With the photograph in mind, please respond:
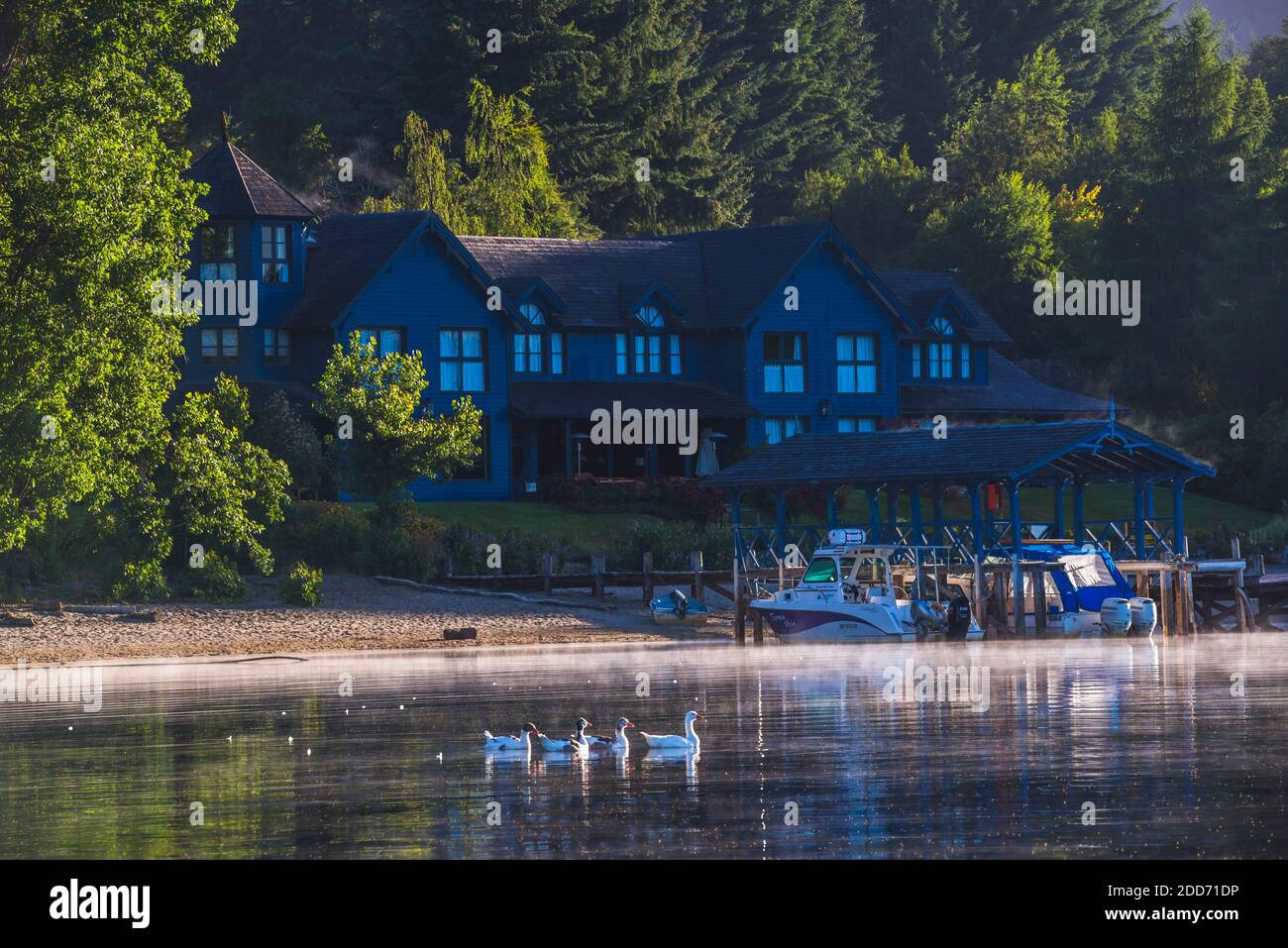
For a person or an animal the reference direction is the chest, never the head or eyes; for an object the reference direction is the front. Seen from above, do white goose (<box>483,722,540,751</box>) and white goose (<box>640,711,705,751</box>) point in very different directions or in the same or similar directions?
same or similar directions

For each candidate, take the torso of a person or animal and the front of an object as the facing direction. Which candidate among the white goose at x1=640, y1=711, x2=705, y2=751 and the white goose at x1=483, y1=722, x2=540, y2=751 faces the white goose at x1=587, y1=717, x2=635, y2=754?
the white goose at x1=483, y1=722, x2=540, y2=751

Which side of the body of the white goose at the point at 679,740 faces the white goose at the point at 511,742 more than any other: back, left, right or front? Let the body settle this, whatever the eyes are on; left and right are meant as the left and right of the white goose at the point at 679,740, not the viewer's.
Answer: back

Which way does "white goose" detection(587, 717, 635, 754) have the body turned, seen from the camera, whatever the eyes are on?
to the viewer's right

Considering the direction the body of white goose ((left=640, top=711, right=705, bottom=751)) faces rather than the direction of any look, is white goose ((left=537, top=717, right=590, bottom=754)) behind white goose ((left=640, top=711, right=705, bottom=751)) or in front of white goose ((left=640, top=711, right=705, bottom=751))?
behind

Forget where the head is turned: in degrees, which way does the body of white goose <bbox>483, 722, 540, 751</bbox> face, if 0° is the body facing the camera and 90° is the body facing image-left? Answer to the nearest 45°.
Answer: approximately 270°

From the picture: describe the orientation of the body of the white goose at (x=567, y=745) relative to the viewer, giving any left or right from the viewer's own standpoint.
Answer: facing to the right of the viewer

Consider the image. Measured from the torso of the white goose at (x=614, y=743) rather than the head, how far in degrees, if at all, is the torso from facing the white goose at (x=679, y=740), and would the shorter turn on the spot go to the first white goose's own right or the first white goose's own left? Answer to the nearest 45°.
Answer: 0° — it already faces it

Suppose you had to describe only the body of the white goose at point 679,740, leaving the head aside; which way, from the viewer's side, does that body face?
to the viewer's right

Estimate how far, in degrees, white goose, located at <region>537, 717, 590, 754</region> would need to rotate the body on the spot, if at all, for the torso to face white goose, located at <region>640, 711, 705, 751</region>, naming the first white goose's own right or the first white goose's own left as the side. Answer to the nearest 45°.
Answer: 0° — it already faces it

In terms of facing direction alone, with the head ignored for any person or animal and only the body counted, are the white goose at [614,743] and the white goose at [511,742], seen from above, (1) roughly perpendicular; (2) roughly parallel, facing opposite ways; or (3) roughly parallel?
roughly parallel

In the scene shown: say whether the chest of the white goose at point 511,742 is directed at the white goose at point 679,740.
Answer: yes

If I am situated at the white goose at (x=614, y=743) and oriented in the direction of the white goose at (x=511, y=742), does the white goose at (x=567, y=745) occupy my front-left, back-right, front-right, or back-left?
front-left
